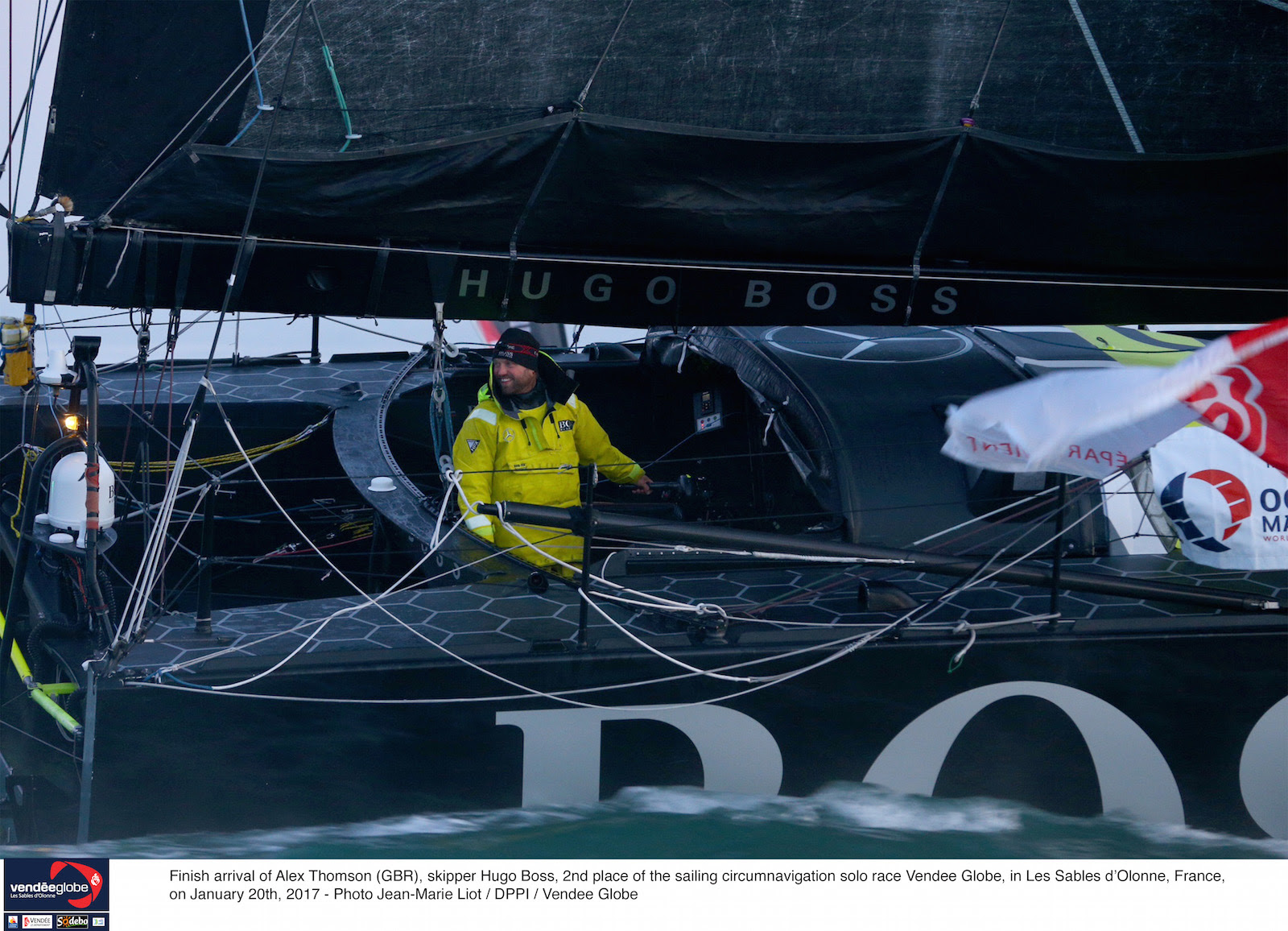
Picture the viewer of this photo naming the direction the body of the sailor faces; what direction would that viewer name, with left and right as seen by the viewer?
facing the viewer

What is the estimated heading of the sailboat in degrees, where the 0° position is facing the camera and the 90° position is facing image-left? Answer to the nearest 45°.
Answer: approximately 270°

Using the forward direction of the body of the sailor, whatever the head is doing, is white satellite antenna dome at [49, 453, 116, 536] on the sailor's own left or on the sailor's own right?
on the sailor's own right
